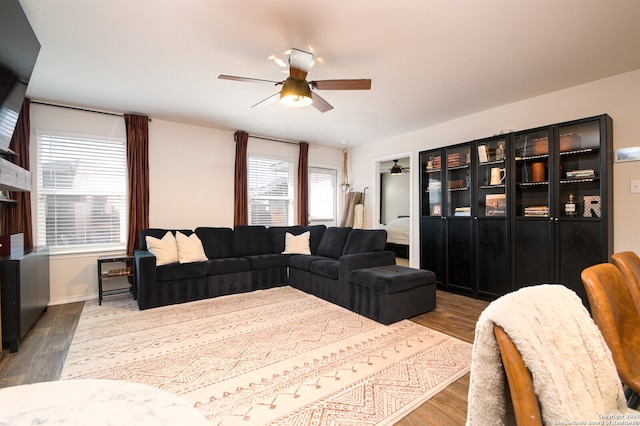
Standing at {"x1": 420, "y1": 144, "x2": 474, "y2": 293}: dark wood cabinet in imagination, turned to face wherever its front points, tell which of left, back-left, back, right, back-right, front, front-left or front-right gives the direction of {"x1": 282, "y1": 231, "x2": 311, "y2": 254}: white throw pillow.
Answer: front-right

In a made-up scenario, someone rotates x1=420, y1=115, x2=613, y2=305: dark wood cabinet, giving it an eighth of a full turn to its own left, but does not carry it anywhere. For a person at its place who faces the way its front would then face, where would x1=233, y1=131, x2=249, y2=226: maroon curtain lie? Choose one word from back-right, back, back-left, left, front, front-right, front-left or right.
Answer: right

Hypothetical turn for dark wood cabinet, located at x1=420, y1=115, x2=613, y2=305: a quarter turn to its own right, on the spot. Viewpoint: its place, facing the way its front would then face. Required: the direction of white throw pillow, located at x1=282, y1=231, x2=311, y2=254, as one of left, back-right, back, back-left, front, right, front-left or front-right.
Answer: front-left

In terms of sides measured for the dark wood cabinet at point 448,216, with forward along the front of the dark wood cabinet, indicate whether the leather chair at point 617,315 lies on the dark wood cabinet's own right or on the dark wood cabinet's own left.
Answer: on the dark wood cabinet's own left

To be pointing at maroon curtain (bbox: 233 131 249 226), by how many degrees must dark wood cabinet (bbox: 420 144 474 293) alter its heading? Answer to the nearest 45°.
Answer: approximately 45° to its right

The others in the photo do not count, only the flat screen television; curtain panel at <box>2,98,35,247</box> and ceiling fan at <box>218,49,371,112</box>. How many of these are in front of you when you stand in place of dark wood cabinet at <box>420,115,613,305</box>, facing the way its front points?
3

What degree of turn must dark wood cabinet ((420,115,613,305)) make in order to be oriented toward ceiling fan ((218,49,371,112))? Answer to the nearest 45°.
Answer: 0° — it already faces it

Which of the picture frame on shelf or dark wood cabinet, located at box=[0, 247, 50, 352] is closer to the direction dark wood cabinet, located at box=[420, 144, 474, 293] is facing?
the dark wood cabinet

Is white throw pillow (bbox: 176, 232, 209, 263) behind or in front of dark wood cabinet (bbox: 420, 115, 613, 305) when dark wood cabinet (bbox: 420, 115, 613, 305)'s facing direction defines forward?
in front

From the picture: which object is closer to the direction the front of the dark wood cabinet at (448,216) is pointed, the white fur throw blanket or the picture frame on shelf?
the white fur throw blanket

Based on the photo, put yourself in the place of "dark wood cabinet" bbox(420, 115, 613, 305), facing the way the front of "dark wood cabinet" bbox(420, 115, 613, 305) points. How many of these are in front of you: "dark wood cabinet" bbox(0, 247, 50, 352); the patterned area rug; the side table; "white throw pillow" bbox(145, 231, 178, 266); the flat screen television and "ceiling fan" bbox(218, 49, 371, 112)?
6

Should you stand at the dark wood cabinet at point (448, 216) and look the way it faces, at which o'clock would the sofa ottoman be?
The sofa ottoman is roughly at 11 o'clock from the dark wood cabinet.

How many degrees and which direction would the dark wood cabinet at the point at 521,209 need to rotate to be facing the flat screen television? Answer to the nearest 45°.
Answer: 0° — it already faces it

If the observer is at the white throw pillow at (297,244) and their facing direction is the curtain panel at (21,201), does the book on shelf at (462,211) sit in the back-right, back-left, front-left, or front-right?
back-left

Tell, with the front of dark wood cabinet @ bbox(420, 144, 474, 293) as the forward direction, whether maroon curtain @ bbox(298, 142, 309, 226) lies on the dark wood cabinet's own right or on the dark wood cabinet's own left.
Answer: on the dark wood cabinet's own right

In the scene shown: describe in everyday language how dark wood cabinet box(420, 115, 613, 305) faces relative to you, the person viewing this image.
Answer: facing the viewer and to the left of the viewer

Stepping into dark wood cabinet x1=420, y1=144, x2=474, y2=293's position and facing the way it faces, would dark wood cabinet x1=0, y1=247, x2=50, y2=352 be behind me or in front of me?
in front

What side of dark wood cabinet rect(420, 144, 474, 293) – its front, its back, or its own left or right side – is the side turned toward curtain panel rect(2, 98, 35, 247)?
front
